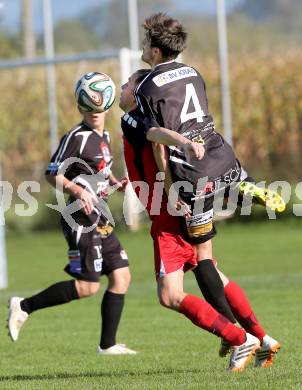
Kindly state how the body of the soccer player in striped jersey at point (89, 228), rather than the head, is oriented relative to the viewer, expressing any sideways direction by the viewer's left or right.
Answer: facing the viewer and to the right of the viewer
